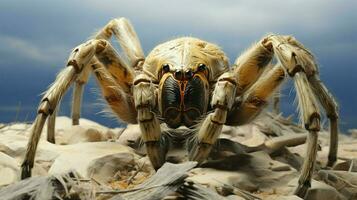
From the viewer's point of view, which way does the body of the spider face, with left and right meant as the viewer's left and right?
facing the viewer

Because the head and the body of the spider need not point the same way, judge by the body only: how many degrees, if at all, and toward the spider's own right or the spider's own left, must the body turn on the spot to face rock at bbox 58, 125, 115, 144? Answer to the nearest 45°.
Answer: approximately 135° to the spider's own right

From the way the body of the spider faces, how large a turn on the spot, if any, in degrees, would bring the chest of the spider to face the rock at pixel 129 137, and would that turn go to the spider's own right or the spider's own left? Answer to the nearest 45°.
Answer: approximately 135° to the spider's own right
